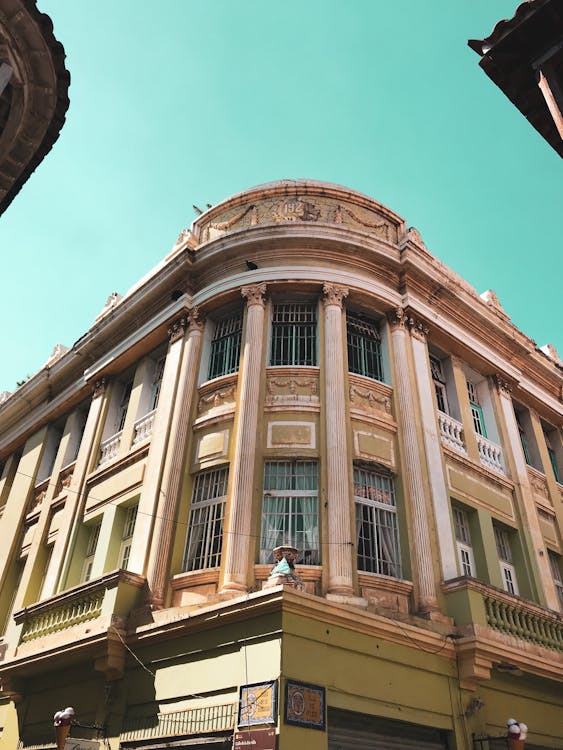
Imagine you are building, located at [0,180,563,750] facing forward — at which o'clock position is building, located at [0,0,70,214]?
building, located at [0,0,70,214] is roughly at 1 o'clock from building, located at [0,180,563,750].

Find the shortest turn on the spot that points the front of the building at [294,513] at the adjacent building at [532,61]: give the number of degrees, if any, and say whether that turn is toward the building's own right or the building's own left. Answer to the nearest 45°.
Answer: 0° — it already faces it

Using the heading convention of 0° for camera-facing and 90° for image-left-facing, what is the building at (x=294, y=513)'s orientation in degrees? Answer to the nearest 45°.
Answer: approximately 0°
